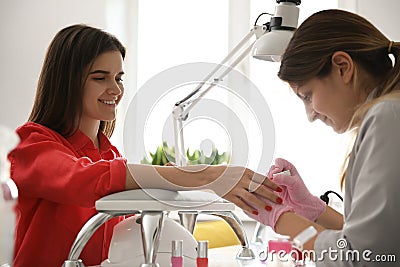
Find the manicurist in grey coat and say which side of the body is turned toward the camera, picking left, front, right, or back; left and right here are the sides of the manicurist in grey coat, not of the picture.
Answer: left
